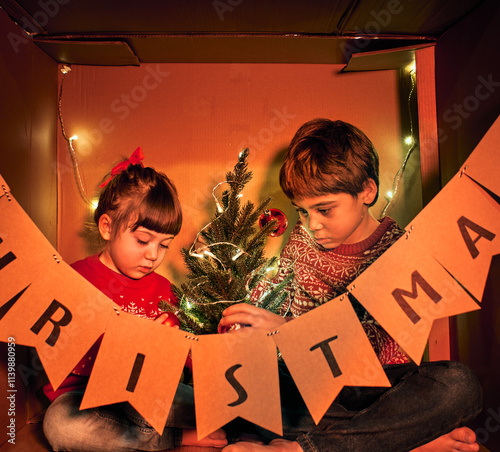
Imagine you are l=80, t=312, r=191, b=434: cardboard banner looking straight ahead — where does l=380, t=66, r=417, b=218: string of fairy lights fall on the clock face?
The string of fairy lights is roughly at 8 o'clock from the cardboard banner.

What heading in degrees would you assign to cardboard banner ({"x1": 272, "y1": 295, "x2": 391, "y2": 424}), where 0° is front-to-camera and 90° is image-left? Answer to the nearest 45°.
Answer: approximately 0°

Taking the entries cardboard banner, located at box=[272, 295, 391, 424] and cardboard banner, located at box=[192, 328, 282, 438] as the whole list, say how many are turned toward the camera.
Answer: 2

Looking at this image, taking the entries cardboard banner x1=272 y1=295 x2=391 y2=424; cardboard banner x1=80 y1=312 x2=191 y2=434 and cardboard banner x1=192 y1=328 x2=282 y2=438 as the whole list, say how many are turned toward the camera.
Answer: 3

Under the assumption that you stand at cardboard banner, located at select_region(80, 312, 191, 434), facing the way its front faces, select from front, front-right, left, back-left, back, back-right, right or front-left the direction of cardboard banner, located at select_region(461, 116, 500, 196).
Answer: left

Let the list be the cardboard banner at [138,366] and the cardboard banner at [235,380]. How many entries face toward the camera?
2

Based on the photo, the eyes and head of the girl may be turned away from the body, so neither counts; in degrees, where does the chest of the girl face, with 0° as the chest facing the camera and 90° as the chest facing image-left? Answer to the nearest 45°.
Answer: approximately 315°
